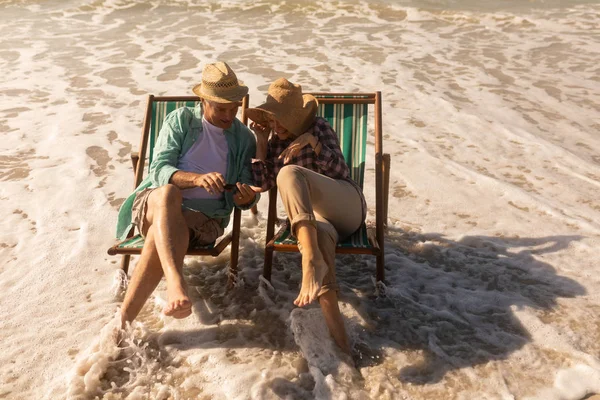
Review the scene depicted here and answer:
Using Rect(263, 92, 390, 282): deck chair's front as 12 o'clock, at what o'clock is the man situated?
The man is roughly at 2 o'clock from the deck chair.

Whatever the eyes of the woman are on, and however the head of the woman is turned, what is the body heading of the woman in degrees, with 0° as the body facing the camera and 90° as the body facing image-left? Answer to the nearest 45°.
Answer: approximately 45°

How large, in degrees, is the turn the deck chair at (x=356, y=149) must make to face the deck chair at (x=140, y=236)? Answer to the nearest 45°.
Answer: approximately 90° to its right

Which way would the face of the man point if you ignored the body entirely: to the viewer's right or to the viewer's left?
to the viewer's right

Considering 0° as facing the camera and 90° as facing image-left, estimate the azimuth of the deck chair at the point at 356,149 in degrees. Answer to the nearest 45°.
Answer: approximately 0°

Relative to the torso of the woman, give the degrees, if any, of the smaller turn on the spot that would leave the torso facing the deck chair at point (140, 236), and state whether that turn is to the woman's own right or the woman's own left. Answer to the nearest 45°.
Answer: approximately 45° to the woman's own right
